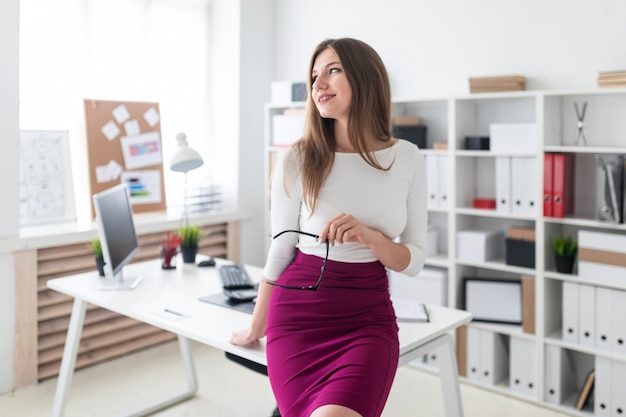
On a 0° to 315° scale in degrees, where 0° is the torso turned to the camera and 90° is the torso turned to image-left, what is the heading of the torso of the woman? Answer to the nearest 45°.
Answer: approximately 0°

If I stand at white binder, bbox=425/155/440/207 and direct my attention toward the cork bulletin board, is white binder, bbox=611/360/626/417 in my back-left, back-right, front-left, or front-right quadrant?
back-left

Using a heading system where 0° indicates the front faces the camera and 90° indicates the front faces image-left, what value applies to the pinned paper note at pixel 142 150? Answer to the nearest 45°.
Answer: approximately 0°

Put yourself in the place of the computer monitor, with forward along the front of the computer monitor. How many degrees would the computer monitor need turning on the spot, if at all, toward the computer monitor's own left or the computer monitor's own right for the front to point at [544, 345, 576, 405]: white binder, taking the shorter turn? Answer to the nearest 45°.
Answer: approximately 45° to the computer monitor's own left

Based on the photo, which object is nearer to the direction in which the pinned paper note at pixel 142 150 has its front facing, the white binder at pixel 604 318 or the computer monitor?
the computer monitor
